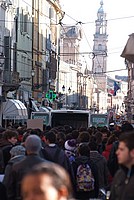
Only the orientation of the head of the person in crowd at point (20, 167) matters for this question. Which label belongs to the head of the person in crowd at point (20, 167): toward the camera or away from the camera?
away from the camera

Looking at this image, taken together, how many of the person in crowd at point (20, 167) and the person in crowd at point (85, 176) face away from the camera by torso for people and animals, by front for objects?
2

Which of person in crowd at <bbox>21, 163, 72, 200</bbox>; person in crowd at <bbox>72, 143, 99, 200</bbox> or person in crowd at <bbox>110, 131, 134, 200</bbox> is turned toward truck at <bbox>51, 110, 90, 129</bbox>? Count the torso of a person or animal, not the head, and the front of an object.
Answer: person in crowd at <bbox>72, 143, 99, 200</bbox>

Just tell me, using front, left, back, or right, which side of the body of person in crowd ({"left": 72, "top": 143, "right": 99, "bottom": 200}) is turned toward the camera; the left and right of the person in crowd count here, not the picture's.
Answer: back

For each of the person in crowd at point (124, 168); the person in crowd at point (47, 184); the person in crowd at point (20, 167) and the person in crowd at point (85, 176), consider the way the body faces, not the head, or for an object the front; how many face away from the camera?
2

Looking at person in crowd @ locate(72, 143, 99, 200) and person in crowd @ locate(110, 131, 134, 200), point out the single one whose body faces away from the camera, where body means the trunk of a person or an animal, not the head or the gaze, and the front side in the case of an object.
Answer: person in crowd @ locate(72, 143, 99, 200)

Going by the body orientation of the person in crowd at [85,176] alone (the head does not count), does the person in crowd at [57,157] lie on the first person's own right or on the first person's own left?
on the first person's own left

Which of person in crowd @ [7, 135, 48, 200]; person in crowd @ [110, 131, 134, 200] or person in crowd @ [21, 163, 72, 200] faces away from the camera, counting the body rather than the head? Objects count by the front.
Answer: person in crowd @ [7, 135, 48, 200]

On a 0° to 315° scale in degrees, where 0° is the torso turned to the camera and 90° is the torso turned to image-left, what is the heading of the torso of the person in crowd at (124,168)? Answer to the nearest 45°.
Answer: approximately 45°

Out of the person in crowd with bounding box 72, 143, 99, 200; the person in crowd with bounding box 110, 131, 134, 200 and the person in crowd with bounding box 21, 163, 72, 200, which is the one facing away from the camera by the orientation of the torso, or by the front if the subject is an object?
the person in crowd with bounding box 72, 143, 99, 200

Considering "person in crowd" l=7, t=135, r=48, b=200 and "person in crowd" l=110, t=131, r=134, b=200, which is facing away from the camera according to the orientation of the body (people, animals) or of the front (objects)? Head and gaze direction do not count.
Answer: "person in crowd" l=7, t=135, r=48, b=200

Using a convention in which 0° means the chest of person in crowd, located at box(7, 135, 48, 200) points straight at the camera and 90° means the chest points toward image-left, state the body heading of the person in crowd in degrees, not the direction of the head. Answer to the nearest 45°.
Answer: approximately 180°

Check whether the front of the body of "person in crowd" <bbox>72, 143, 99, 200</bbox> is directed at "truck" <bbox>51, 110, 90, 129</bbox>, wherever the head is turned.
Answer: yes
